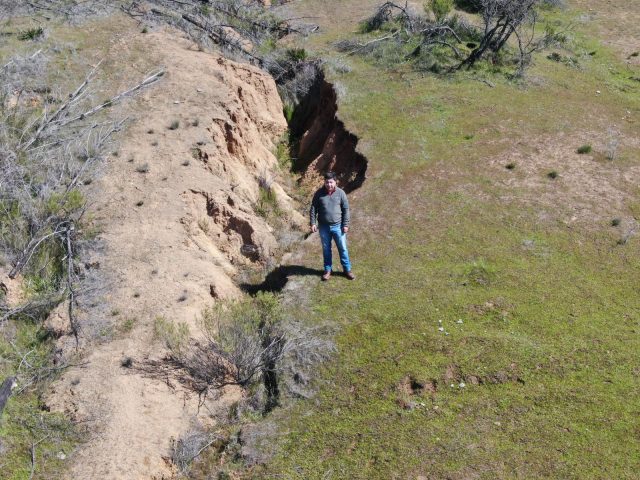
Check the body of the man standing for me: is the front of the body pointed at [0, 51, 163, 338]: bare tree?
no

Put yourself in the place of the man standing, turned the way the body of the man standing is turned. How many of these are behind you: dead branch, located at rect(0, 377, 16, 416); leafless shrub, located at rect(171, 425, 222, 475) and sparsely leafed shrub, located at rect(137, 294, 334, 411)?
0

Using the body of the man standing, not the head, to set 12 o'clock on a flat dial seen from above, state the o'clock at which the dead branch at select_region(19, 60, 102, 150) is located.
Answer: The dead branch is roughly at 4 o'clock from the man standing.

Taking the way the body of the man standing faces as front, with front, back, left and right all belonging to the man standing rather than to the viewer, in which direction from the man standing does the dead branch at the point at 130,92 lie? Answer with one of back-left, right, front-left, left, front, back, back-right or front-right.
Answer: back-right

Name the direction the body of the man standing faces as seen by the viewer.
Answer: toward the camera

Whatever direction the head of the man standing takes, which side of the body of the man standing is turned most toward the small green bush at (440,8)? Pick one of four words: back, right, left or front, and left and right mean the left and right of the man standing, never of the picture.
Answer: back

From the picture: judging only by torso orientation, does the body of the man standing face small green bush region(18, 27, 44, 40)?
no

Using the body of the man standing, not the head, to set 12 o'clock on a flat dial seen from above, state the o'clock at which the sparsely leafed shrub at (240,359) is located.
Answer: The sparsely leafed shrub is roughly at 1 o'clock from the man standing.

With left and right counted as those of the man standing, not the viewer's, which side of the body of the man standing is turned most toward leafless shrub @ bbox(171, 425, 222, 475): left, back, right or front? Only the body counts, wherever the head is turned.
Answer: front

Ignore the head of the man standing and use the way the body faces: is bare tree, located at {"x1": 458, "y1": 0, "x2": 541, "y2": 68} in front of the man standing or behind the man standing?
behind

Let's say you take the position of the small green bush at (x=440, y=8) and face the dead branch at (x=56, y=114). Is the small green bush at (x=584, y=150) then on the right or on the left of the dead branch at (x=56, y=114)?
left

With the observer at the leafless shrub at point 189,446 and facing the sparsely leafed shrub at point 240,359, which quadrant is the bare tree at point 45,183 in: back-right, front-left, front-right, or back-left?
front-left

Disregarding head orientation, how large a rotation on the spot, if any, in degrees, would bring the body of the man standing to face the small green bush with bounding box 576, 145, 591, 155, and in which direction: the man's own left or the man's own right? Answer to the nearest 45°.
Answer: approximately 135° to the man's own left
